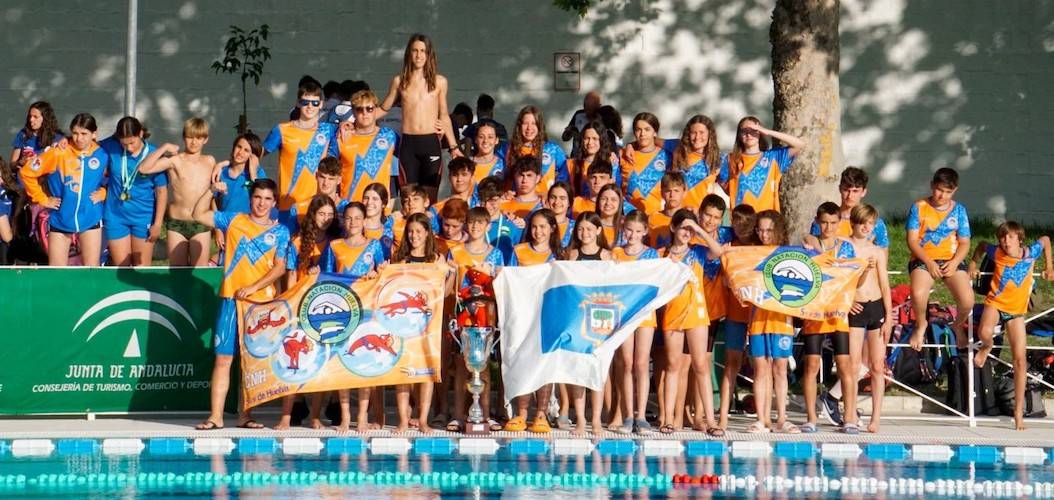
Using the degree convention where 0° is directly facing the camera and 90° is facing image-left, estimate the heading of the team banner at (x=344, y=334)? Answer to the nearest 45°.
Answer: approximately 0°

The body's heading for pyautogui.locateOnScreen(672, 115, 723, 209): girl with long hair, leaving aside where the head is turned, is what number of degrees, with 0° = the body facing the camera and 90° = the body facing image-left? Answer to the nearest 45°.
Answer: approximately 0°

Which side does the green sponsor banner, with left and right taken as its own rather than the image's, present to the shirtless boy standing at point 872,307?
left

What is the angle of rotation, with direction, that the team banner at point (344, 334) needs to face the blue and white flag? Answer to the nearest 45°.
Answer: approximately 90° to its left

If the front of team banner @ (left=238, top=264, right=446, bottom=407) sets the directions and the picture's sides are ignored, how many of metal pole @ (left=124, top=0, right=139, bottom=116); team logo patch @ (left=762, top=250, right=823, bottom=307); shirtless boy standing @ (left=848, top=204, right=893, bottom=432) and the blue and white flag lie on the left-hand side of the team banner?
3

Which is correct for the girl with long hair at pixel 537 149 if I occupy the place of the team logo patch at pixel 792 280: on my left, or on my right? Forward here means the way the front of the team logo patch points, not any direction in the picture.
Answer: on my right
